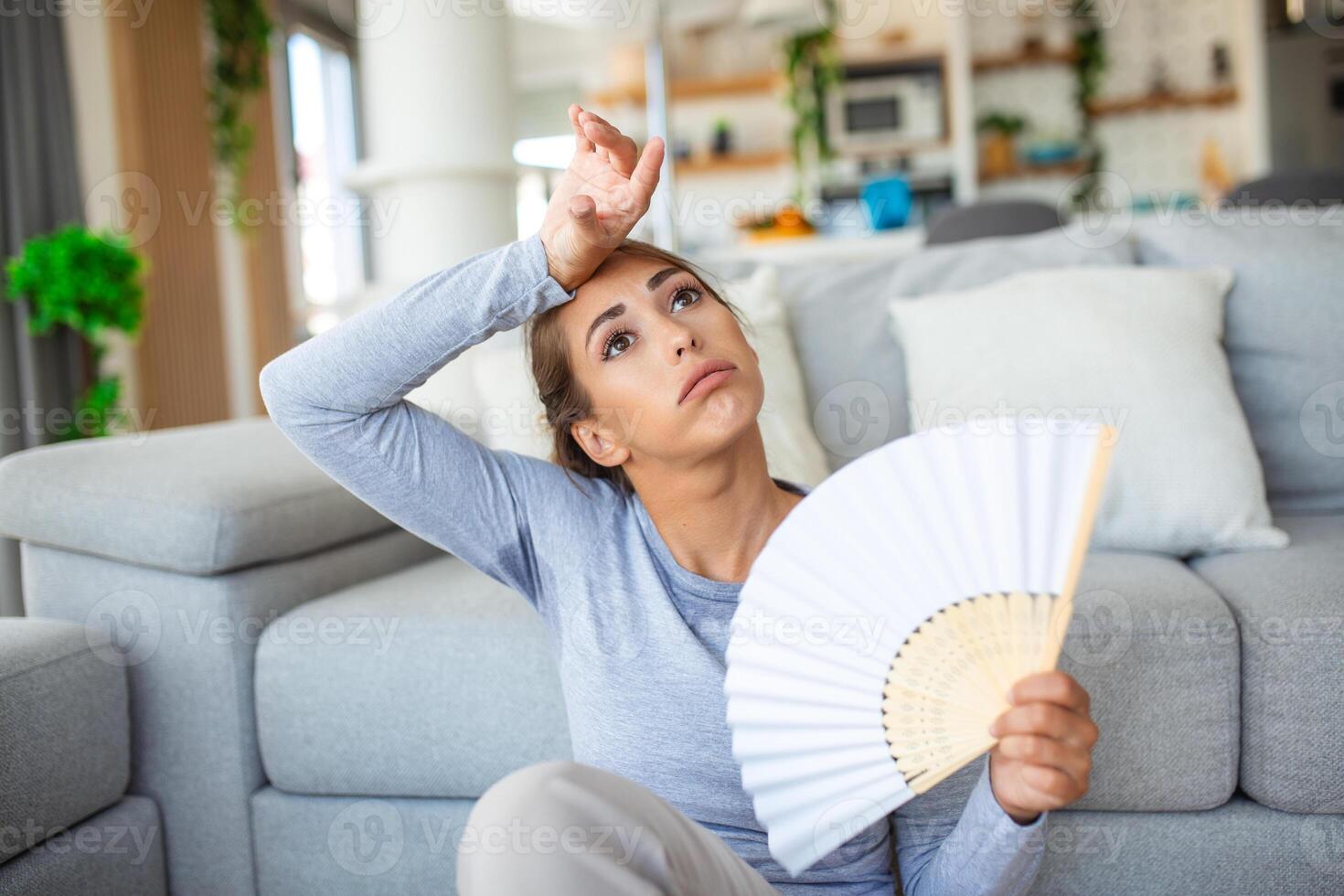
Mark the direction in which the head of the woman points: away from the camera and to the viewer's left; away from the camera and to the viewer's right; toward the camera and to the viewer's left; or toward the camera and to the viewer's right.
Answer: toward the camera and to the viewer's right

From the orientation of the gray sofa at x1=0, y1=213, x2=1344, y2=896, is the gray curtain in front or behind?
behind

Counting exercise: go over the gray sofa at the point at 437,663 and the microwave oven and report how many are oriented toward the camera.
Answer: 2

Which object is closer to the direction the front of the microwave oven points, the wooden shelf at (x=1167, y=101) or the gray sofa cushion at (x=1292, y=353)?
the gray sofa cushion

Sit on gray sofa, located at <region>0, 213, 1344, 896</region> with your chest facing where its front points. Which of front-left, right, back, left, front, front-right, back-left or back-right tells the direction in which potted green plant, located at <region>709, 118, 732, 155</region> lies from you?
back

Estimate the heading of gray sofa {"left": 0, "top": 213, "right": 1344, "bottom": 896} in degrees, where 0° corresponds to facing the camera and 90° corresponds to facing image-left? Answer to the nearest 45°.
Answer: approximately 0°

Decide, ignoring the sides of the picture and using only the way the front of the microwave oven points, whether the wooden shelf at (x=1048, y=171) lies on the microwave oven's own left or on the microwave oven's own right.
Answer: on the microwave oven's own left

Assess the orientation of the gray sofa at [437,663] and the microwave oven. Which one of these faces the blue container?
the microwave oven

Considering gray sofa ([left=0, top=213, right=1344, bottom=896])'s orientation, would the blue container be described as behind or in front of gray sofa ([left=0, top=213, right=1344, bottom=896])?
behind
